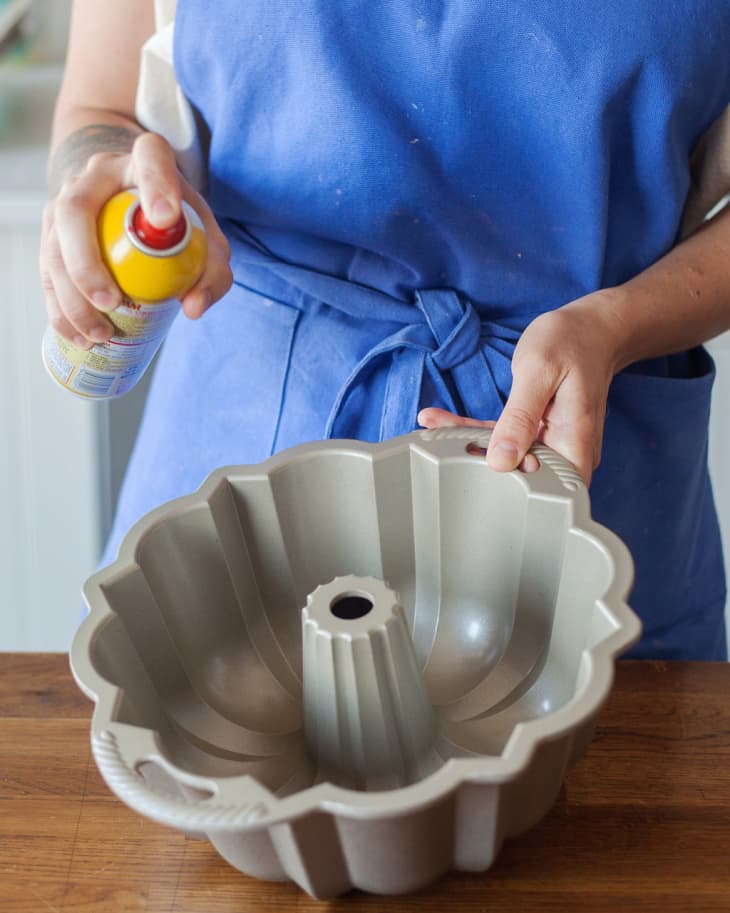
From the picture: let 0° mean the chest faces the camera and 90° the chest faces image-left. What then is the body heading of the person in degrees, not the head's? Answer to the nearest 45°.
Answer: approximately 0°
